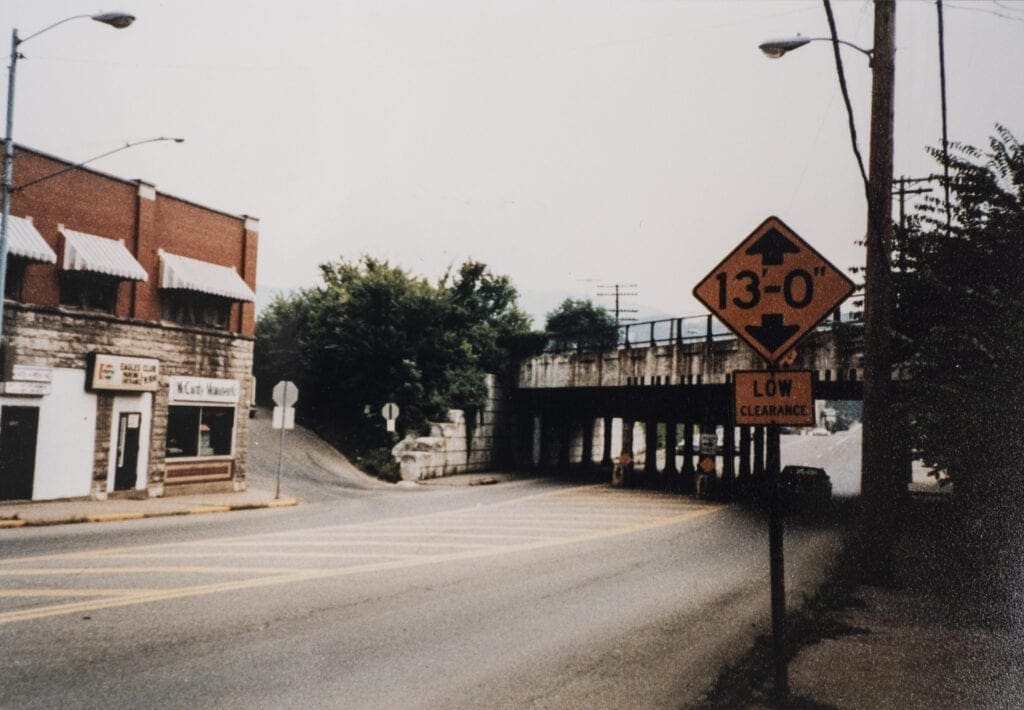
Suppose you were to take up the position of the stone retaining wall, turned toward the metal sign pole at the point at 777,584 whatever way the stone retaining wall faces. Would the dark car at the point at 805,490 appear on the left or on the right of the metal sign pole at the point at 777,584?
left

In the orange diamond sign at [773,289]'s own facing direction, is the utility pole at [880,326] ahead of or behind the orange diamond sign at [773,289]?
behind

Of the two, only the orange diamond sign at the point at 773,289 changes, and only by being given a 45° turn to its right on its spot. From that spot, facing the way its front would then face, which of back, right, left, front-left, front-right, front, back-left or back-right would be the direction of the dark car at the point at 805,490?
back-right

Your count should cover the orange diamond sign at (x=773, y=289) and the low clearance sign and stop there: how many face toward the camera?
2

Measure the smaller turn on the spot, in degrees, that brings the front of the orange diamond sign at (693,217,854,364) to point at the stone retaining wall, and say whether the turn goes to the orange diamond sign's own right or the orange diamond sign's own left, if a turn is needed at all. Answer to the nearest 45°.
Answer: approximately 135° to the orange diamond sign's own right

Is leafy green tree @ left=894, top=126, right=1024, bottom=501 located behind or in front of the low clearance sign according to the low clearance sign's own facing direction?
behind

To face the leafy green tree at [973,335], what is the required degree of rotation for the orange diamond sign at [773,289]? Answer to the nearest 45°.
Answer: approximately 135° to its left

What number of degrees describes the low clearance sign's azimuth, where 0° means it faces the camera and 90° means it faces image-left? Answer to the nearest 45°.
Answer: approximately 0°

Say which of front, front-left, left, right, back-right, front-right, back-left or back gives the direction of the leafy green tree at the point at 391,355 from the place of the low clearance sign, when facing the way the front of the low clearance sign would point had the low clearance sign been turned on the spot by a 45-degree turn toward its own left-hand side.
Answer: back
